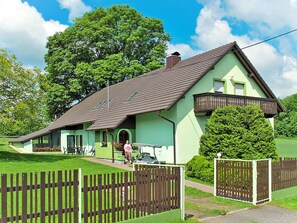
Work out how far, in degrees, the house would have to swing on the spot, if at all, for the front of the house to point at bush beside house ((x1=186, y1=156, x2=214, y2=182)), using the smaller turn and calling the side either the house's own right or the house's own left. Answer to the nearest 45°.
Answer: approximately 45° to the house's own left

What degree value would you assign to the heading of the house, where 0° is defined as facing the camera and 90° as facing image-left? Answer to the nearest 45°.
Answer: approximately 45°

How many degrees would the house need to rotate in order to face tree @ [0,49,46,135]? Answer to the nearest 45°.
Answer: approximately 45° to its right

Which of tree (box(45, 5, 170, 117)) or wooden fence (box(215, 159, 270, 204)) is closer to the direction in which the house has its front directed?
the wooden fence

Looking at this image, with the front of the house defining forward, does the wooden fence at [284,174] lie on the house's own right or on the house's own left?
on the house's own left

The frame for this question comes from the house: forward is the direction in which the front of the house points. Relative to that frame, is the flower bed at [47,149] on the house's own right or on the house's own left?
on the house's own right

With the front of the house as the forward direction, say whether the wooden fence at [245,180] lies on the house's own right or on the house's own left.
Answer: on the house's own left

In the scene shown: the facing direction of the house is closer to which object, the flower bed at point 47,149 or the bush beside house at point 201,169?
the bush beside house
